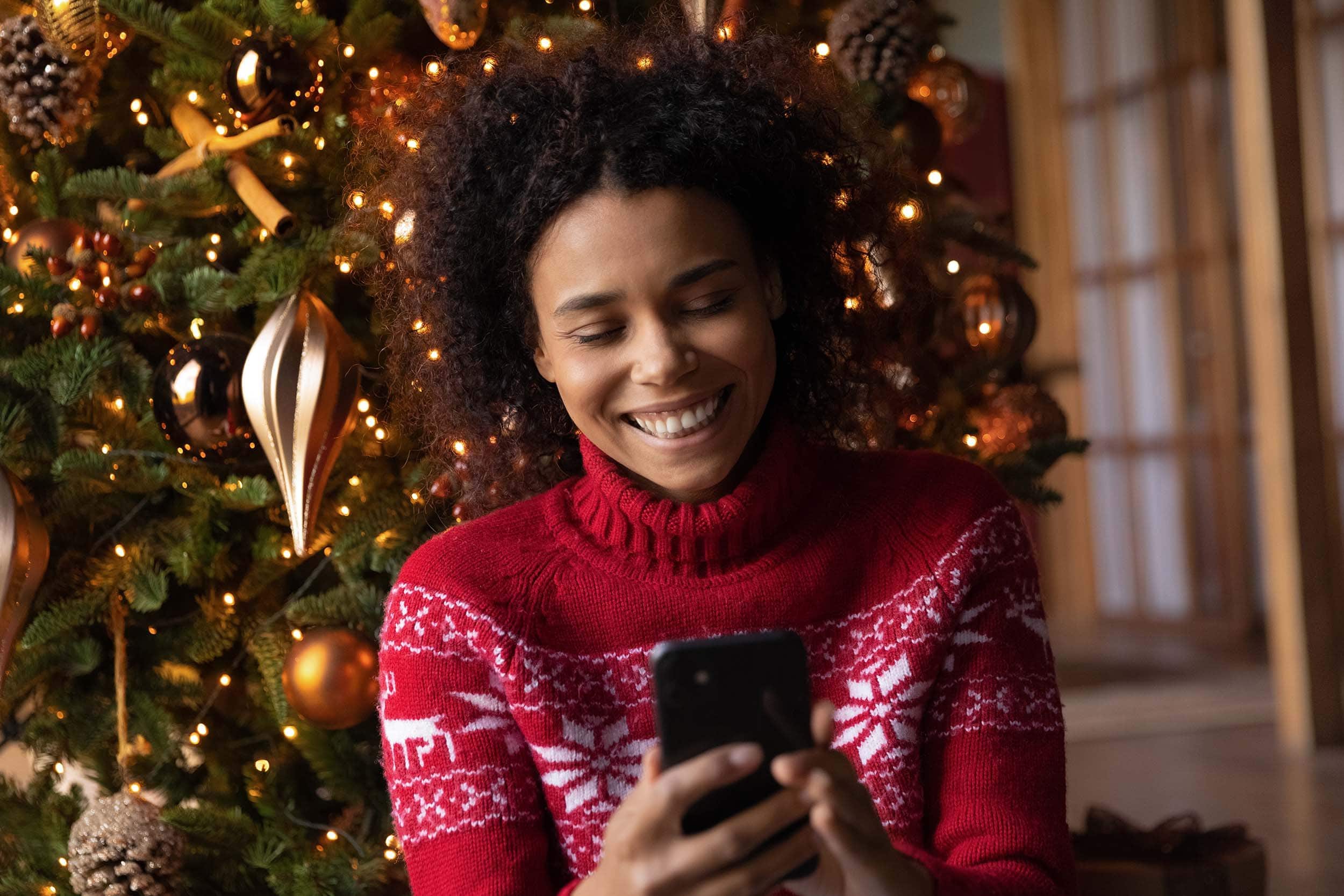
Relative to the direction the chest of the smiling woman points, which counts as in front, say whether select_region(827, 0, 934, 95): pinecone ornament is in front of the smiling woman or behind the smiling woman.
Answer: behind

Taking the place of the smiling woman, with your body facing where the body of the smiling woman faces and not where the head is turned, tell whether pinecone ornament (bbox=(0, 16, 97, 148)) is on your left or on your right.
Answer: on your right

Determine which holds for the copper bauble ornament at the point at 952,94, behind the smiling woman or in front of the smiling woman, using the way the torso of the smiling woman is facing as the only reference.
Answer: behind

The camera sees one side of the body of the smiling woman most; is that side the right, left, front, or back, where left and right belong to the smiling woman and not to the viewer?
front

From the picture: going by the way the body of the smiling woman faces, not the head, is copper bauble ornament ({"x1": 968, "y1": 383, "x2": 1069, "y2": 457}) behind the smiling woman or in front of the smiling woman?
behind
